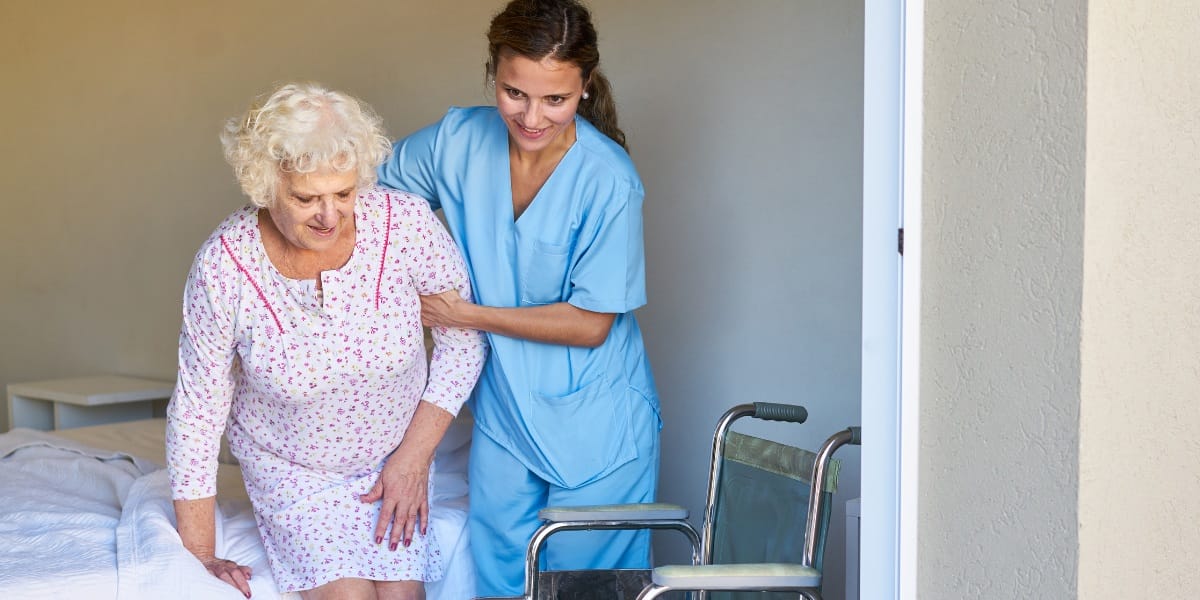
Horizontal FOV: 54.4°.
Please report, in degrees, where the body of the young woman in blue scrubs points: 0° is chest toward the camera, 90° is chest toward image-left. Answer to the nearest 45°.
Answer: approximately 45°

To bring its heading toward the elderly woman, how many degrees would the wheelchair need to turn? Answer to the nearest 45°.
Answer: approximately 45° to its right

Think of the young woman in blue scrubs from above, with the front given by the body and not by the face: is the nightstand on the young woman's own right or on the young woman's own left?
on the young woman's own right

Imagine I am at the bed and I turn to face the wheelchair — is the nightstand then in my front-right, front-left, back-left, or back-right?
back-left

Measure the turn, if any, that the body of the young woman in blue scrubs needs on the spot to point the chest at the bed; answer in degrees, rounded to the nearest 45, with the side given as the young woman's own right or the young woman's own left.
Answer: approximately 45° to the young woman's own right

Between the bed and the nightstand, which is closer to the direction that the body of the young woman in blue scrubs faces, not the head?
the bed
